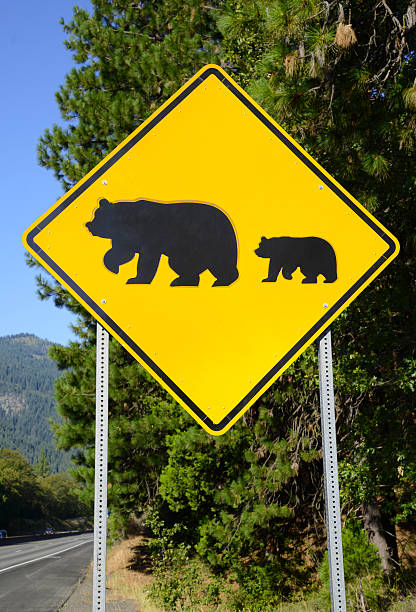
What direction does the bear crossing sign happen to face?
toward the camera

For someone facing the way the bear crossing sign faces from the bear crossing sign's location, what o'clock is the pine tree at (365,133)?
The pine tree is roughly at 7 o'clock from the bear crossing sign.
